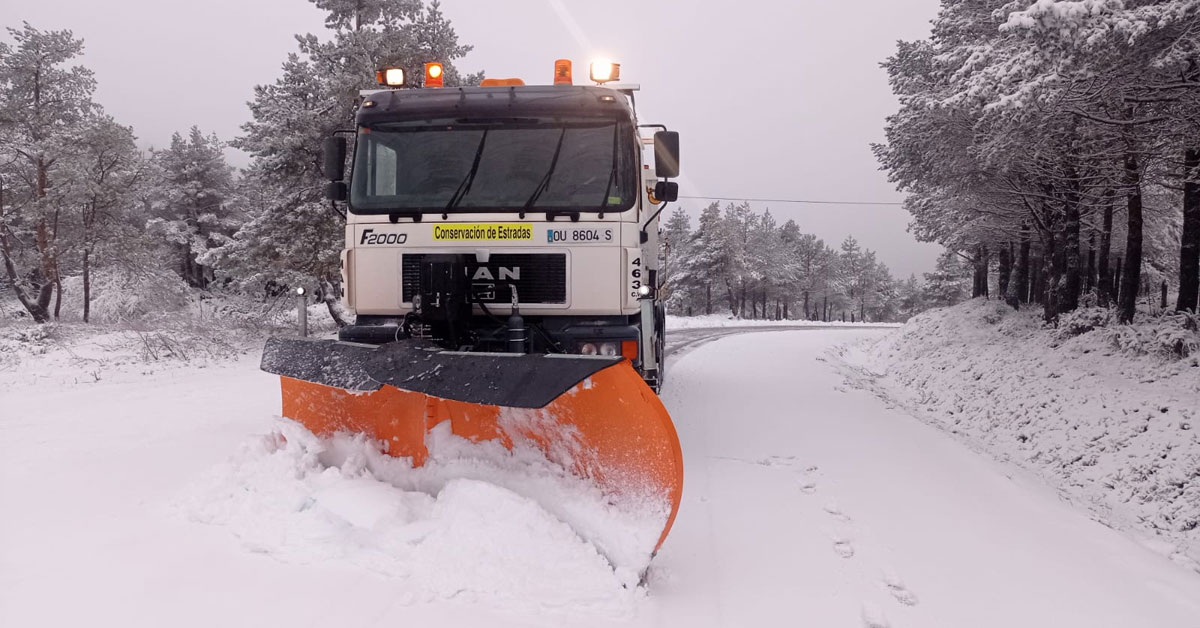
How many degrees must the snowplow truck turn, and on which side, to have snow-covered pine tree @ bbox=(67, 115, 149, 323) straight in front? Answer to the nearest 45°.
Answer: approximately 135° to its right

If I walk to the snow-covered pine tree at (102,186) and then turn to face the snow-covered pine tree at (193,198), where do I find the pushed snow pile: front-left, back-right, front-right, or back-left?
back-right

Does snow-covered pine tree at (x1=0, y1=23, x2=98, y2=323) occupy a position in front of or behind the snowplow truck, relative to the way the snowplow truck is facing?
behind

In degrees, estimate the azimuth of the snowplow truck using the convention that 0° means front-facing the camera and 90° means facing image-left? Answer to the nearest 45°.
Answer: approximately 0°

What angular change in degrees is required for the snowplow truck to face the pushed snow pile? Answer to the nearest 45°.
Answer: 0° — it already faces it

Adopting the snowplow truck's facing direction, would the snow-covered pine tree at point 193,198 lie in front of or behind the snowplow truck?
behind

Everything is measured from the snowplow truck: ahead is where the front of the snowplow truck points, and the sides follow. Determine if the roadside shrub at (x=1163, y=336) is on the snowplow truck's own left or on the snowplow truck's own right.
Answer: on the snowplow truck's own left

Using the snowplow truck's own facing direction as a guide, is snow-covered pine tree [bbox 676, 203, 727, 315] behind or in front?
behind

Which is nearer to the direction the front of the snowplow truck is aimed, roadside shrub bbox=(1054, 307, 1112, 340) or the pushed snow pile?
the pushed snow pile
